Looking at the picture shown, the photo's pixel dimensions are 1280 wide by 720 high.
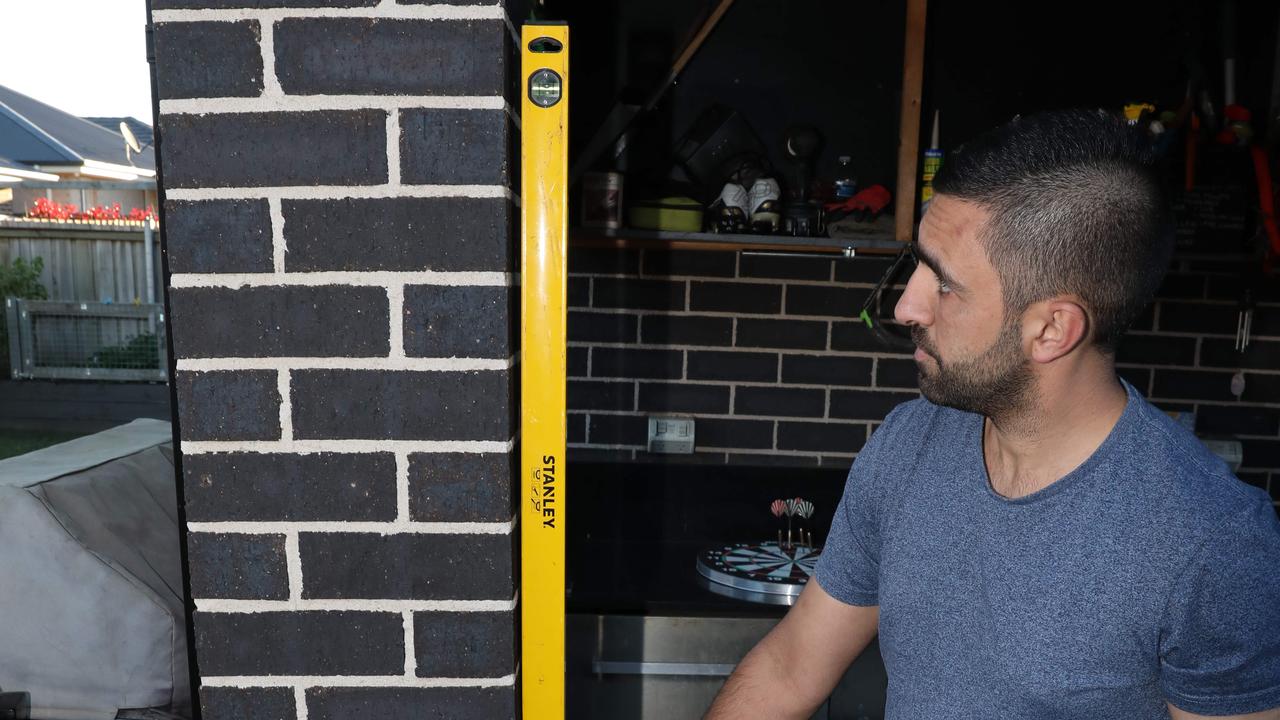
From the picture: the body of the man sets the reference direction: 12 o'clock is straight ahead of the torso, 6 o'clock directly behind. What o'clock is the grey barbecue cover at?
The grey barbecue cover is roughly at 1 o'clock from the man.

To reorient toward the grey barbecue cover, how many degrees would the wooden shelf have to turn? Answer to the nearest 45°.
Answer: approximately 45° to its right

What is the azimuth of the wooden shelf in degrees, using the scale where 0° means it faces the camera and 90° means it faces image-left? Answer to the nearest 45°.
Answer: approximately 0°

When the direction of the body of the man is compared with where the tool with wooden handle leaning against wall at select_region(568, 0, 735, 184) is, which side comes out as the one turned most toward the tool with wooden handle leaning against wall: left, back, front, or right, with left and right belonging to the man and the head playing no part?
right

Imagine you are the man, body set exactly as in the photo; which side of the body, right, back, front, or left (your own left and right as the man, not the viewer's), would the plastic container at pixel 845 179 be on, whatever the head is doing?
right

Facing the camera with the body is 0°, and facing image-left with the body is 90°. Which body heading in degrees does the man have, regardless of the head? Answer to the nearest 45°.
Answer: approximately 45°

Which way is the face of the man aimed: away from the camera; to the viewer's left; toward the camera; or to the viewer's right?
to the viewer's left
